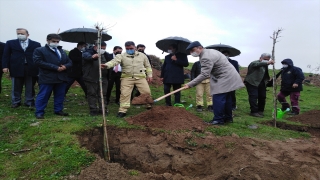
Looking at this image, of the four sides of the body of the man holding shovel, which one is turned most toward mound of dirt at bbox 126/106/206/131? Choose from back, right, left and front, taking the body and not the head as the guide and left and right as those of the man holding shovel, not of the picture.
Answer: front

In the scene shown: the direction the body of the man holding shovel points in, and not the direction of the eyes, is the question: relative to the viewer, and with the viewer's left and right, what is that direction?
facing to the left of the viewer

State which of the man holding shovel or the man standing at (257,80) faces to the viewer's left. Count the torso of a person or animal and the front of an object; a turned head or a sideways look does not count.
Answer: the man holding shovel

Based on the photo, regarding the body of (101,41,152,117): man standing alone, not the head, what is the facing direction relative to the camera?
toward the camera

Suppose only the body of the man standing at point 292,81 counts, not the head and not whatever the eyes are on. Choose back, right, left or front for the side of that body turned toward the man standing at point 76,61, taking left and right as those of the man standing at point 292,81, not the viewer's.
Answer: front

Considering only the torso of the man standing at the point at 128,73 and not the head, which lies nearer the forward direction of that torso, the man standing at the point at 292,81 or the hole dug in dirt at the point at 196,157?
the hole dug in dirt

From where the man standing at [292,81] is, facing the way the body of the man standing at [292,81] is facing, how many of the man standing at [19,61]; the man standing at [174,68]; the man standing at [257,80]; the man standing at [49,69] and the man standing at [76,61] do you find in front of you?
5

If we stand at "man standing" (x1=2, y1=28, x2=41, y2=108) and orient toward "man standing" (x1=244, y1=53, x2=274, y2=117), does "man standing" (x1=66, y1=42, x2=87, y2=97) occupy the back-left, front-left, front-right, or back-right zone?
front-left

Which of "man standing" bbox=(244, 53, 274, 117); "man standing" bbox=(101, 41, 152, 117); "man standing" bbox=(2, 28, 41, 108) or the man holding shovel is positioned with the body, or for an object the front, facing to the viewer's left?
the man holding shovel

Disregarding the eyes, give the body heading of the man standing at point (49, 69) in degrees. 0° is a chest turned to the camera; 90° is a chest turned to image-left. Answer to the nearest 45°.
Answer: approximately 315°

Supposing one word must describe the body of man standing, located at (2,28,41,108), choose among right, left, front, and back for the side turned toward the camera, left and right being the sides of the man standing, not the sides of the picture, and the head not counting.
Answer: front

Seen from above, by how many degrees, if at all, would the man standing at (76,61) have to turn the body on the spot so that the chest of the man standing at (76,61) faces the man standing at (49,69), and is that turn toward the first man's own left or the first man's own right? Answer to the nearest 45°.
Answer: approximately 90° to the first man's own right

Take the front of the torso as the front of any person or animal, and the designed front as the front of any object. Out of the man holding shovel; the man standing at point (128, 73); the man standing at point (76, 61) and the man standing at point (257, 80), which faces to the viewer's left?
the man holding shovel

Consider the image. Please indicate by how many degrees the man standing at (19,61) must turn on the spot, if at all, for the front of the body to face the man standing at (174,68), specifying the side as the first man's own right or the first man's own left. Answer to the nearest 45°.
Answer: approximately 90° to the first man's own left
